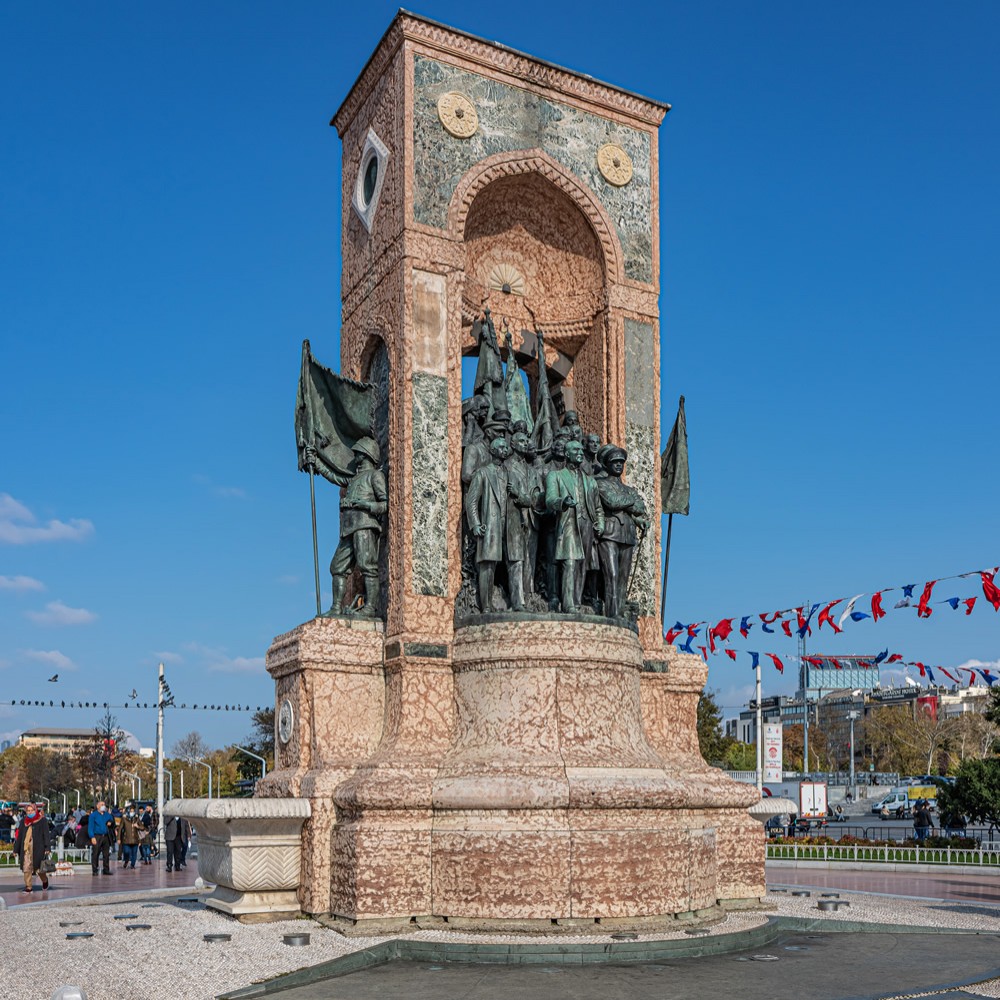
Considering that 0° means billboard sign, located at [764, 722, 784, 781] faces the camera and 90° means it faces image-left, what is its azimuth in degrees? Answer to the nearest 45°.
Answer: approximately 0°

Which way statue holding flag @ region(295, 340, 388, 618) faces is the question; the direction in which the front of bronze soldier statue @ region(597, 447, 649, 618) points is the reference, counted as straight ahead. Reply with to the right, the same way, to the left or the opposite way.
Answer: to the right

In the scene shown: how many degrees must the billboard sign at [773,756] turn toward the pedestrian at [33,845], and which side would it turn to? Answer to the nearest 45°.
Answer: approximately 45° to its right

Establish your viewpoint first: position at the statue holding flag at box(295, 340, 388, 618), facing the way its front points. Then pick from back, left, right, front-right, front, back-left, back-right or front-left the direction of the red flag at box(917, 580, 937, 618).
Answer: back

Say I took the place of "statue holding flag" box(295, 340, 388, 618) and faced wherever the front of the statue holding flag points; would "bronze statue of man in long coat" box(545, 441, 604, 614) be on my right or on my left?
on my left

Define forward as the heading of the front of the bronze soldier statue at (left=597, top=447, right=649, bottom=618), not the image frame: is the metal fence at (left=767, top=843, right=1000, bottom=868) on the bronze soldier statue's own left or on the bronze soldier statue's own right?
on the bronze soldier statue's own left
